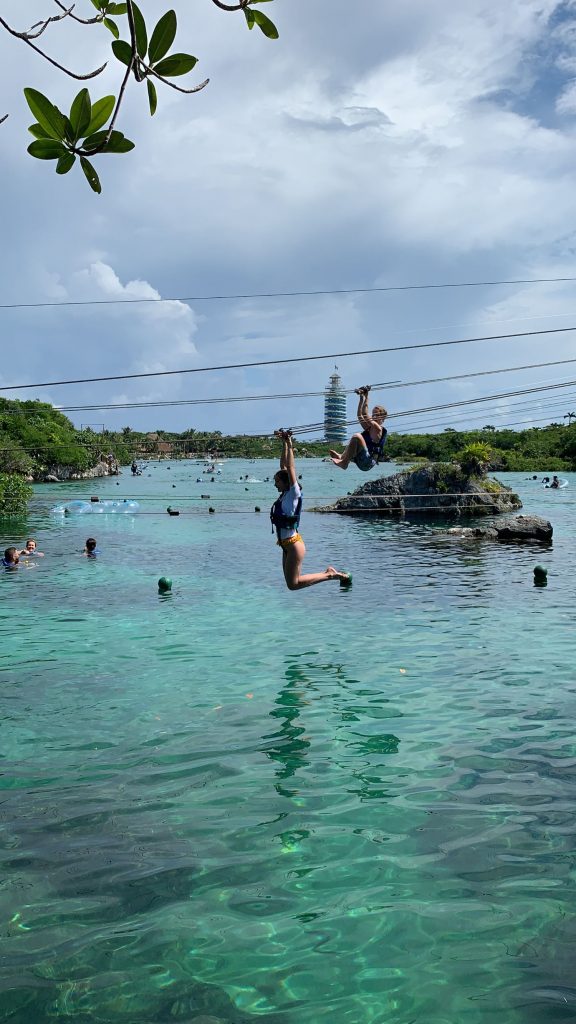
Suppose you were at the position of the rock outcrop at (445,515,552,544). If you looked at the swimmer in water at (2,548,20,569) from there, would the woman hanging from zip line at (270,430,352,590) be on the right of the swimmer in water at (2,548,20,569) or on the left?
left

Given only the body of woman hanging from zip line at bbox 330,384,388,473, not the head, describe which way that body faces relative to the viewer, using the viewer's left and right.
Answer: facing to the left of the viewer
